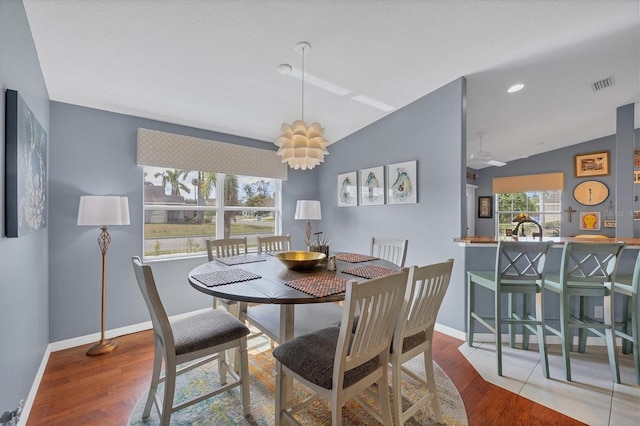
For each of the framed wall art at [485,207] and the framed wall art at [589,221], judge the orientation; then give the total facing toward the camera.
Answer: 2

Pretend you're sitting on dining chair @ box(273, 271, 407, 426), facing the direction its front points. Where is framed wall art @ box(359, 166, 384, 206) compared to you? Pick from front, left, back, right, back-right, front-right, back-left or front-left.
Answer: front-right

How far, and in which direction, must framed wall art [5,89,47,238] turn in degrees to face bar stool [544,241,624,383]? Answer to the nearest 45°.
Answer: approximately 45° to its right

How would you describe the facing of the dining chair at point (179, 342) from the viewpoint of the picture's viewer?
facing away from the viewer and to the right of the viewer

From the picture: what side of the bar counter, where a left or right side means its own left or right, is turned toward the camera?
front

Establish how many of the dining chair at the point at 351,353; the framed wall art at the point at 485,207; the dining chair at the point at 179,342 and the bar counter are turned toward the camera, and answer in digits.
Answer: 2

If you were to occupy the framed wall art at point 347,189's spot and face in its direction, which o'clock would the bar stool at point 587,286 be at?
The bar stool is roughly at 9 o'clock from the framed wall art.

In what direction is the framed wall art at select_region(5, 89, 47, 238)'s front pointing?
to the viewer's right

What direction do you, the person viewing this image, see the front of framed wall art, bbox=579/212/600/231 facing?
facing the viewer

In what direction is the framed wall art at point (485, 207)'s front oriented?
toward the camera

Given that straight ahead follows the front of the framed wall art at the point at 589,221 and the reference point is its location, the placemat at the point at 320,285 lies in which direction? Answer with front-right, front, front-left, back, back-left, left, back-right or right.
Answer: front

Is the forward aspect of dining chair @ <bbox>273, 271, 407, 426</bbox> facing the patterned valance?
yes

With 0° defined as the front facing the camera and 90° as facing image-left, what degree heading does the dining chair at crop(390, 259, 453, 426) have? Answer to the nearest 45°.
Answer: approximately 135°

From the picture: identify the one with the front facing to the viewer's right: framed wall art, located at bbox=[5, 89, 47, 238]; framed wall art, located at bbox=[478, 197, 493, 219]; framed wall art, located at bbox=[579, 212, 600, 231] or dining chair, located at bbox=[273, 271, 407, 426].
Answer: framed wall art, located at bbox=[5, 89, 47, 238]

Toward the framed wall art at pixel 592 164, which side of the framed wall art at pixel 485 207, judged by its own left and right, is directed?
left

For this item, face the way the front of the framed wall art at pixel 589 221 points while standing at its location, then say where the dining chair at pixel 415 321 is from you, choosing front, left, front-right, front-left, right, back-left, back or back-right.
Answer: front

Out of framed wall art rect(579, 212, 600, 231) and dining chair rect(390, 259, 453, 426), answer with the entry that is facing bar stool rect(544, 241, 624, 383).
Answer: the framed wall art
